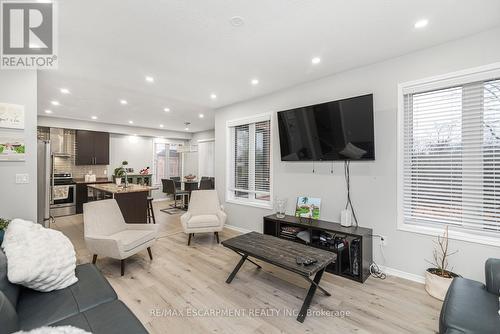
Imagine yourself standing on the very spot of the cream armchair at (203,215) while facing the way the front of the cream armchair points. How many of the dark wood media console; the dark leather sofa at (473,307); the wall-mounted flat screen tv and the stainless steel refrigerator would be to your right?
1

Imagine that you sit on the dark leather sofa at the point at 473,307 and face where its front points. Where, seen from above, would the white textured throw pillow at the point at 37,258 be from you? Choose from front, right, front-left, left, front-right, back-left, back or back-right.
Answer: front-left

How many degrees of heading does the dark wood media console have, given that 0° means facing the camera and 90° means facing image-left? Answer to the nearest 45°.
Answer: approximately 45°

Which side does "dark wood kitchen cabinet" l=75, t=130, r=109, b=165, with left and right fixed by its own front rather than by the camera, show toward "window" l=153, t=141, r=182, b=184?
left

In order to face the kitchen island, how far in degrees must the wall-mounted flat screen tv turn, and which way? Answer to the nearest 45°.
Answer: approximately 45° to its right

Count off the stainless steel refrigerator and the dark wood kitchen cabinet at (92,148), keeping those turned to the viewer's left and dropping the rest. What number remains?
0

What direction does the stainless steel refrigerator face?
to the viewer's right

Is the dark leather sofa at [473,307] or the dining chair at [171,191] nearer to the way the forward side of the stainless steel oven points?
the dark leather sofa

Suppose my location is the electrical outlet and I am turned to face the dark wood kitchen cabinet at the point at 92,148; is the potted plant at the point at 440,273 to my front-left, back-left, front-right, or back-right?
back-left

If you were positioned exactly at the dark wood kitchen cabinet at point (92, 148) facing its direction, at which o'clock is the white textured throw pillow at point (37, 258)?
The white textured throw pillow is roughly at 12 o'clock from the dark wood kitchen cabinet.

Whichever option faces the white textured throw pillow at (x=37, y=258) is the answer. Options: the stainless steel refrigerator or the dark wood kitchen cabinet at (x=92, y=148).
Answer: the dark wood kitchen cabinet

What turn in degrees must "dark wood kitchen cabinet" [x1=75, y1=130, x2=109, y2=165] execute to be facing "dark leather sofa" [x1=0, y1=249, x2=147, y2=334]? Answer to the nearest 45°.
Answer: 0° — it already faces it

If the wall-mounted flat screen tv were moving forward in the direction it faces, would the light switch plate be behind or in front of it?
in front

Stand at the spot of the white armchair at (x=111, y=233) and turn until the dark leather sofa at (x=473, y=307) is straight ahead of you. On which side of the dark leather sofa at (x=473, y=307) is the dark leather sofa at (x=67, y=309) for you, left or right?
right
